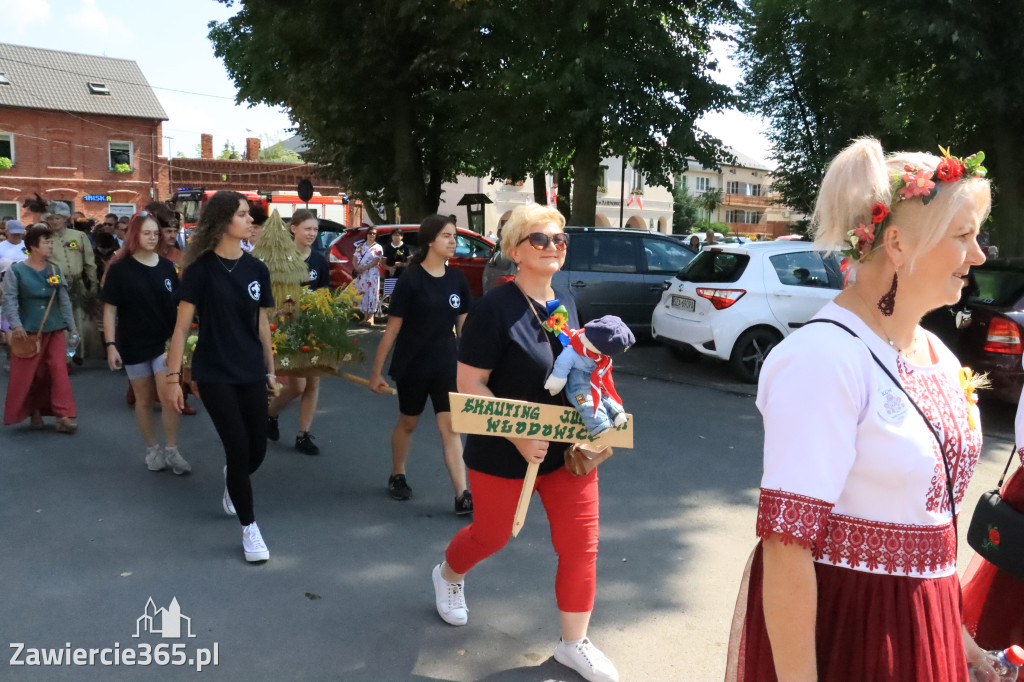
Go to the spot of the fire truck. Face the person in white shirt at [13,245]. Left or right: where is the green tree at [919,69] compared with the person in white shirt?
left

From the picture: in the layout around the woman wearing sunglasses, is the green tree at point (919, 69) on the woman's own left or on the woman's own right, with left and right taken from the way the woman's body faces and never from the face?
on the woman's own left

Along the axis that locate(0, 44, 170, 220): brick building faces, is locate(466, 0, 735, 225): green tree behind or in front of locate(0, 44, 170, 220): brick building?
in front

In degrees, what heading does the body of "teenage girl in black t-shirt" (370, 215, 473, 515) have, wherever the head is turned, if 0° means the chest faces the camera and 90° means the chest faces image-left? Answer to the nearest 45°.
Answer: approximately 315°

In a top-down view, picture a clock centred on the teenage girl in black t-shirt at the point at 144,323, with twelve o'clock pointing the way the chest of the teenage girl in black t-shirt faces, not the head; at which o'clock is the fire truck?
The fire truck is roughly at 8 o'clock from the teenage girl in black t-shirt.

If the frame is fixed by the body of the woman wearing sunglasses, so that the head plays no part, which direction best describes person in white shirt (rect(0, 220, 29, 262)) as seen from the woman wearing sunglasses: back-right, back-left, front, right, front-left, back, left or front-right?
back

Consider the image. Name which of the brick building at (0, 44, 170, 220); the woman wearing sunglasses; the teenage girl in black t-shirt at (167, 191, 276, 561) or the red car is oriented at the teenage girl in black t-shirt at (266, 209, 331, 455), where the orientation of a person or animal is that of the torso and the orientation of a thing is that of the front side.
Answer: the brick building

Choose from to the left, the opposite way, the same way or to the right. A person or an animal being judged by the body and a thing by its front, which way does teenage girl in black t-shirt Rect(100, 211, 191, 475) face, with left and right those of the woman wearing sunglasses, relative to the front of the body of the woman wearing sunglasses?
the same way

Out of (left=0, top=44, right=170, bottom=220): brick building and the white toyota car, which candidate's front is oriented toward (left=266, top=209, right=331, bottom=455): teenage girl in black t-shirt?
the brick building

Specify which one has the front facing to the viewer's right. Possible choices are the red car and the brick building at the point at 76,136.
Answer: the red car

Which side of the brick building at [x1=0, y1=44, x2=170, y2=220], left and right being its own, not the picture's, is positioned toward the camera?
front

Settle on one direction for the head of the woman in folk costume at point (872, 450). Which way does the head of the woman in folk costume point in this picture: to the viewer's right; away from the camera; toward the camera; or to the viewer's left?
to the viewer's right

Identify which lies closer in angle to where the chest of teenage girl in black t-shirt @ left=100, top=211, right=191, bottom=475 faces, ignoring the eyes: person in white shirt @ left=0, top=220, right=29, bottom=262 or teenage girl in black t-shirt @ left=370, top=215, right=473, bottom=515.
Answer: the teenage girl in black t-shirt

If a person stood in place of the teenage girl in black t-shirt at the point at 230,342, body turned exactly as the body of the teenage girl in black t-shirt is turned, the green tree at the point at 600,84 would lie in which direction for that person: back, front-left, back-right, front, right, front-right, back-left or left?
left

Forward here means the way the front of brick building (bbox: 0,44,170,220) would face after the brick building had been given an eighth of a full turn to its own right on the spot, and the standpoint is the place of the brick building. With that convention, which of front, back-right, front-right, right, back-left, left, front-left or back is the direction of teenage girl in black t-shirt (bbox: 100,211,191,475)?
front-left

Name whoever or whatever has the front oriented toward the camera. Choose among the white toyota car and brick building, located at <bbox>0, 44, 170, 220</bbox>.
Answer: the brick building

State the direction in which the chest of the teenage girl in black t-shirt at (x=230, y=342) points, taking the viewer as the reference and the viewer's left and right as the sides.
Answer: facing the viewer and to the right of the viewer
